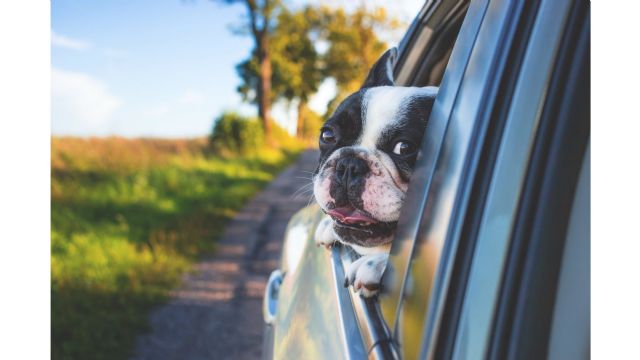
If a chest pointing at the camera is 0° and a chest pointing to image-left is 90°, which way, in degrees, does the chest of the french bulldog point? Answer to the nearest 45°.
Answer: approximately 45°

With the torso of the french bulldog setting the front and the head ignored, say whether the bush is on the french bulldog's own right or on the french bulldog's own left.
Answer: on the french bulldog's own right

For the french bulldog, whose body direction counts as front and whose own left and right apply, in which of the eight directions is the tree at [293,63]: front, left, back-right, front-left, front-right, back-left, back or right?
back-right

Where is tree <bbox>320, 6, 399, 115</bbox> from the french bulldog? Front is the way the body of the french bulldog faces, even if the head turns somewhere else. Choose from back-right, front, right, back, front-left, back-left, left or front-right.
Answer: back-right

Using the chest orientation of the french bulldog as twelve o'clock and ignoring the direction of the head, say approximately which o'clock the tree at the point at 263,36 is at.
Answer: The tree is roughly at 4 o'clock from the french bulldog.
